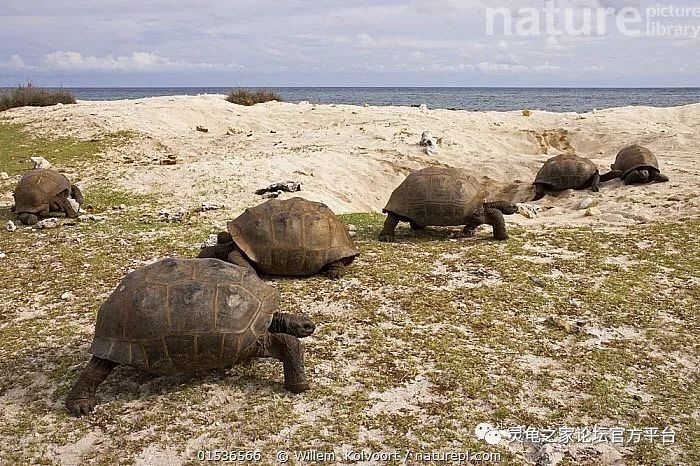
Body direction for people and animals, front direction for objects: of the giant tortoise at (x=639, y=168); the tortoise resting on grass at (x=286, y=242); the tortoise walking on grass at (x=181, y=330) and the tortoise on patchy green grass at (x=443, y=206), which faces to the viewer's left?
the tortoise resting on grass at (x=286, y=242)

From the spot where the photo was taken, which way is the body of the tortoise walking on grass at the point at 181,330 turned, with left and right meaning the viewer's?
facing to the right of the viewer

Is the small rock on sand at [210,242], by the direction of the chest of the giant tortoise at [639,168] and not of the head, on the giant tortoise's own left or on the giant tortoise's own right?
on the giant tortoise's own right

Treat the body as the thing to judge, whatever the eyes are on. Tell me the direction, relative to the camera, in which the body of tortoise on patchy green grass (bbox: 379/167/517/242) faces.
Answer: to the viewer's right

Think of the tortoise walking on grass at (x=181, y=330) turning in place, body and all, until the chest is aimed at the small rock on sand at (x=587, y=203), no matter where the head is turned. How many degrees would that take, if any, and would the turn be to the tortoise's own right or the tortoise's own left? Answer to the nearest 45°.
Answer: approximately 45° to the tortoise's own left

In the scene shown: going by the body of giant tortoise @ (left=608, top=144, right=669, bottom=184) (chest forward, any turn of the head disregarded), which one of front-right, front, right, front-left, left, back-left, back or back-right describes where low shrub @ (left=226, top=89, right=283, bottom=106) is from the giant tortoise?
back

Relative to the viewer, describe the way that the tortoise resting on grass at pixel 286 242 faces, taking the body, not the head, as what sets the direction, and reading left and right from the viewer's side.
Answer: facing to the left of the viewer
